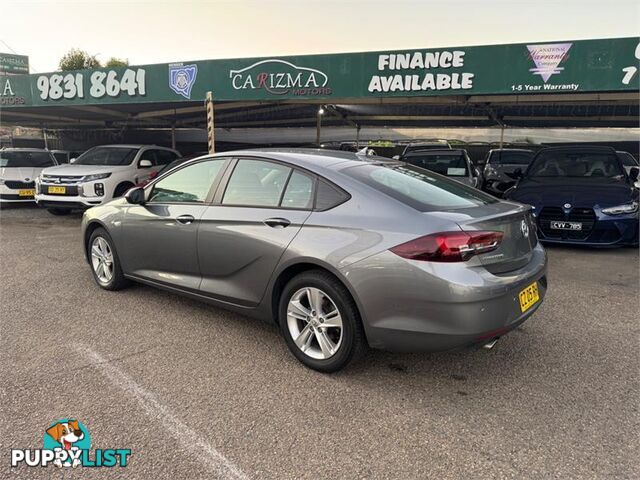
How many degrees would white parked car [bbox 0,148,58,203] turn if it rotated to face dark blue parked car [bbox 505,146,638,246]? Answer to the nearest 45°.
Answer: approximately 45° to its left

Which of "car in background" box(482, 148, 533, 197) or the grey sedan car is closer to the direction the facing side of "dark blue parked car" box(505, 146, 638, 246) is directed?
the grey sedan car

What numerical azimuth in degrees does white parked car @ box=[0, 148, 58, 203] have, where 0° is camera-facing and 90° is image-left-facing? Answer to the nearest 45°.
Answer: approximately 0°

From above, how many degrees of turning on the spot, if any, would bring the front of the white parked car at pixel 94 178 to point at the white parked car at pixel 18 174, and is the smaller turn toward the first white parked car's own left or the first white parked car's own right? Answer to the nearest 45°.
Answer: approximately 90° to the first white parked car's own right

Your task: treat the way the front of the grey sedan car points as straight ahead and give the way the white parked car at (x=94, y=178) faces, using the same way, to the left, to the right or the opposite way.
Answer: to the left

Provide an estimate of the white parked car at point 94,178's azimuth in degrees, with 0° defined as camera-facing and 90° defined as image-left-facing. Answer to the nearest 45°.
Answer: approximately 45°

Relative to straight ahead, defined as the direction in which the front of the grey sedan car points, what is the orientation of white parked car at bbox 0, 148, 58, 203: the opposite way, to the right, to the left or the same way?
the opposite way

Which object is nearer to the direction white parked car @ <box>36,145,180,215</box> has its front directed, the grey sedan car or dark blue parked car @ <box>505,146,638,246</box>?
the grey sedan car

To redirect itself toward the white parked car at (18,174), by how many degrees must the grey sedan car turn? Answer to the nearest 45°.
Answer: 0° — it already faces it

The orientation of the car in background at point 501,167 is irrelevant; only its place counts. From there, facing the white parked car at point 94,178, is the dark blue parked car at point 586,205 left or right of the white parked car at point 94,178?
left

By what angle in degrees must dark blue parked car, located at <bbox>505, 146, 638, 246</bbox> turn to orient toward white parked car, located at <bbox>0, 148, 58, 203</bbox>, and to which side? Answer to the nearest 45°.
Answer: approximately 90° to its right

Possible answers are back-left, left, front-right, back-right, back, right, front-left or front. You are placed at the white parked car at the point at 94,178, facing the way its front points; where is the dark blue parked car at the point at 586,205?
left
